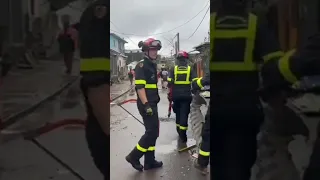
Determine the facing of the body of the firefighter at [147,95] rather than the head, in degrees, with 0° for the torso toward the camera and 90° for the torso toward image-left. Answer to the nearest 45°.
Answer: approximately 315°

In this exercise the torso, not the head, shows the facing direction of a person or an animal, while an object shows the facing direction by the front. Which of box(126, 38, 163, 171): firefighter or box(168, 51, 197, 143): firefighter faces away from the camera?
box(168, 51, 197, 143): firefighter

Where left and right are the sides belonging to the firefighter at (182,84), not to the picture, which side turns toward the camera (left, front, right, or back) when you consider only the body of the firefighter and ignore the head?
back

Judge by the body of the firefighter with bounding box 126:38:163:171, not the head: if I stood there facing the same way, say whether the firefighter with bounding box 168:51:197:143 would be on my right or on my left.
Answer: on my left
